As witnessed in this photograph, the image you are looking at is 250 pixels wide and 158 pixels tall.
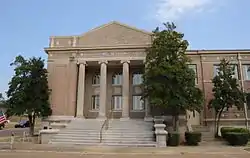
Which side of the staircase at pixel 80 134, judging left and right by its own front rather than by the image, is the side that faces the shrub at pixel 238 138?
left

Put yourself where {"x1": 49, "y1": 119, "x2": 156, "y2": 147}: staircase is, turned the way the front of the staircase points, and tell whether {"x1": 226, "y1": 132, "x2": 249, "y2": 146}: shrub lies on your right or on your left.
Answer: on your left

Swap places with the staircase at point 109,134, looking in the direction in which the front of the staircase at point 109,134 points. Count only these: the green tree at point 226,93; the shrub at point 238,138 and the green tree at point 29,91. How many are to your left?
2

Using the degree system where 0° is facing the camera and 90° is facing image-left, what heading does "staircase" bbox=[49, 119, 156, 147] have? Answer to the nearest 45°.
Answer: approximately 0°

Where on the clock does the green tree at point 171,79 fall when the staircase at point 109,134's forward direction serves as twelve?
The green tree is roughly at 9 o'clock from the staircase.

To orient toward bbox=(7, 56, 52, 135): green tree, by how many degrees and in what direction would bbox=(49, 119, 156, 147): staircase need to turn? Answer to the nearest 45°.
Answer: approximately 135° to its right

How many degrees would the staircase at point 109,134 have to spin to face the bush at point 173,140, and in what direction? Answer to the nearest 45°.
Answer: approximately 90° to its left

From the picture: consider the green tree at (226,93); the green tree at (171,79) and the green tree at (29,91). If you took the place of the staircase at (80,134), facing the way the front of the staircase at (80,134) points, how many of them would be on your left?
2

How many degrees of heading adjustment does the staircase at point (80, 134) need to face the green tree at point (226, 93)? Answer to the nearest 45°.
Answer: approximately 90° to its left
